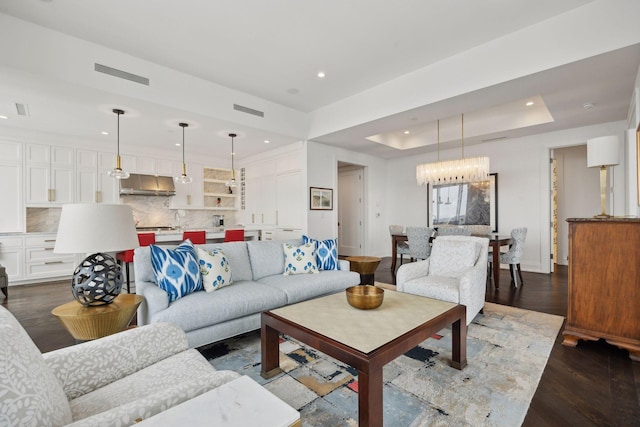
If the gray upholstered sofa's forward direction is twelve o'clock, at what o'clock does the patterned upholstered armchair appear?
The patterned upholstered armchair is roughly at 2 o'clock from the gray upholstered sofa.

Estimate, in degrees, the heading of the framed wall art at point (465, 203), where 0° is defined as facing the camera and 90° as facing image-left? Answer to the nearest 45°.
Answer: approximately 45°

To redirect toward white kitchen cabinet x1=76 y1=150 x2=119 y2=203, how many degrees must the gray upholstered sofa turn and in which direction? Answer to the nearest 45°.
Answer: approximately 180°

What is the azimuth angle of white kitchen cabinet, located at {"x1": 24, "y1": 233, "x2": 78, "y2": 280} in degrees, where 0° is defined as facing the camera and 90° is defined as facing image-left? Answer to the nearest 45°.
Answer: approximately 315°

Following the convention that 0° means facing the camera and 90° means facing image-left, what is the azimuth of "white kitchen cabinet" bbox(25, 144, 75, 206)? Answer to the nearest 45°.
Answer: approximately 315°

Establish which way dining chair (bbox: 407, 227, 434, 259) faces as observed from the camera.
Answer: facing away from the viewer and to the right of the viewer

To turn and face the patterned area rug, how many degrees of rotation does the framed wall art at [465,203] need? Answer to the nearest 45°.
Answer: approximately 45° to its left

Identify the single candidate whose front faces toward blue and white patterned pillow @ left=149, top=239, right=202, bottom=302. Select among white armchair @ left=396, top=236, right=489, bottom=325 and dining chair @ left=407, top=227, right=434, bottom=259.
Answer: the white armchair

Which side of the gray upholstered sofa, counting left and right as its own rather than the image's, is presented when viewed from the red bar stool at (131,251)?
back
